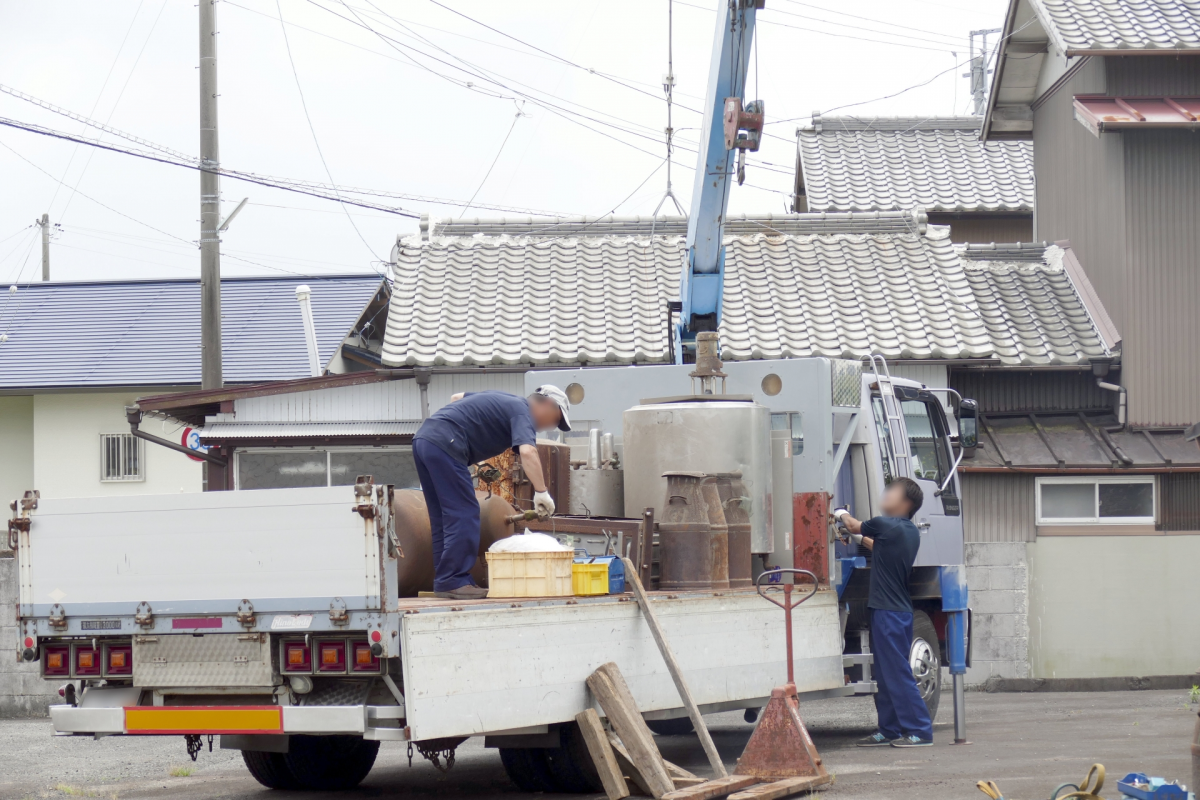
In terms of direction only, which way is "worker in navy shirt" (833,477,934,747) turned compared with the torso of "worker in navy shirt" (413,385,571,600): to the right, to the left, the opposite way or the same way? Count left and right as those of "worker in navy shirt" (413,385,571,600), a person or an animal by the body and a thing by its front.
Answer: the opposite way

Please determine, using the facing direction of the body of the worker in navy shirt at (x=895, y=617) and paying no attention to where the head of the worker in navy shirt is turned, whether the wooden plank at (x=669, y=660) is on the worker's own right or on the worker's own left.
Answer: on the worker's own left

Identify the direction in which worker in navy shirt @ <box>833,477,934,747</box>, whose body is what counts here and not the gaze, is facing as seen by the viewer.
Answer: to the viewer's left

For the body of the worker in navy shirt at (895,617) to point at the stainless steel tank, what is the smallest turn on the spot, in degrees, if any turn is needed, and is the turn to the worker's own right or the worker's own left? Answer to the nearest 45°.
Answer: approximately 45° to the worker's own left

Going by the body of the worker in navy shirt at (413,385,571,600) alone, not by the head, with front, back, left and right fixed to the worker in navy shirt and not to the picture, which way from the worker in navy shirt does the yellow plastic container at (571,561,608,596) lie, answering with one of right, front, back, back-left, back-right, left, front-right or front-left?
front-right

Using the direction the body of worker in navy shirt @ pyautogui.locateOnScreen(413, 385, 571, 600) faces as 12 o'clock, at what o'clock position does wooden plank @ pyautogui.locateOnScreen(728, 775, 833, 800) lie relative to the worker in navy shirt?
The wooden plank is roughly at 1 o'clock from the worker in navy shirt.

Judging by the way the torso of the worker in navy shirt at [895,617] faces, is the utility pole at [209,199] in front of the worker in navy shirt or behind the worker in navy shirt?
in front

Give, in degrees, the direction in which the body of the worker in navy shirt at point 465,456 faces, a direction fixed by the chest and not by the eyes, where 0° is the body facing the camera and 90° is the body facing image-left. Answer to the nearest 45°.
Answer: approximately 270°

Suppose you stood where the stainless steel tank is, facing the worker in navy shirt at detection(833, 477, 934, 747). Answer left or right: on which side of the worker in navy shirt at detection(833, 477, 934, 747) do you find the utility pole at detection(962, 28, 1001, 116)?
left

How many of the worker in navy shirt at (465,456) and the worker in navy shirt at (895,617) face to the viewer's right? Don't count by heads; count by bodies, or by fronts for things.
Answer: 1

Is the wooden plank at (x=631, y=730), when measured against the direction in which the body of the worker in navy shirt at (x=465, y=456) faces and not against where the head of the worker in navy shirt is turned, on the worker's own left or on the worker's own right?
on the worker's own right

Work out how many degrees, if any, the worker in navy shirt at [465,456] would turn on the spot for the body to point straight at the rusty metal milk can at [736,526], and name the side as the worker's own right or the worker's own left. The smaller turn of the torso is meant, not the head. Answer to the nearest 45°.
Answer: approximately 45° to the worker's own left
